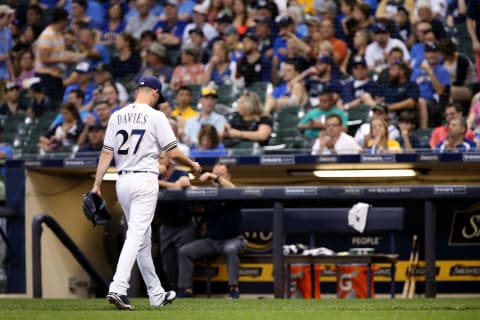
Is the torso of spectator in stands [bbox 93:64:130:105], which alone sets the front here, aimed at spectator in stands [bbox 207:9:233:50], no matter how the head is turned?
no

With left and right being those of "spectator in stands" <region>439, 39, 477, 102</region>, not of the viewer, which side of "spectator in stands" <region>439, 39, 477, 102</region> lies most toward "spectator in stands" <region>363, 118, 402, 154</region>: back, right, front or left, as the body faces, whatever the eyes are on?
front

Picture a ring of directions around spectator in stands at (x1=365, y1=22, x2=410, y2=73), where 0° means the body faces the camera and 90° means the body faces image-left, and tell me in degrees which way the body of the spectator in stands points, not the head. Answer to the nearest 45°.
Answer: approximately 0°

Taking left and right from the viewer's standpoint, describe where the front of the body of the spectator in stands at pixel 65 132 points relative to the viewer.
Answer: facing the viewer and to the left of the viewer

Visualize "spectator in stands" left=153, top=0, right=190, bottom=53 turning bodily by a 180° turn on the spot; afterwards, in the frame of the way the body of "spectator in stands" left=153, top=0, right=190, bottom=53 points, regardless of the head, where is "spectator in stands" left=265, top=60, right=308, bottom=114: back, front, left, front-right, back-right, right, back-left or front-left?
back-right

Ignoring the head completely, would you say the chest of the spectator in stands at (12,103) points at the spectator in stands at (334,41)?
no

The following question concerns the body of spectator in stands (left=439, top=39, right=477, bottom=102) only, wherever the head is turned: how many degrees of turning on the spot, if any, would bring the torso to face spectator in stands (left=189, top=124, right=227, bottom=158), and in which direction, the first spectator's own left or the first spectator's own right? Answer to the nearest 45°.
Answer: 0° — they already face them

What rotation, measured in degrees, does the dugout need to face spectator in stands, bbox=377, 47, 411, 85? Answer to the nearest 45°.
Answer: approximately 135° to its left

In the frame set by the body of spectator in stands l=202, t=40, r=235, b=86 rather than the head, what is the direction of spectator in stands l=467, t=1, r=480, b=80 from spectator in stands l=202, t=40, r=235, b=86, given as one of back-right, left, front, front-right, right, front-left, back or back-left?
left

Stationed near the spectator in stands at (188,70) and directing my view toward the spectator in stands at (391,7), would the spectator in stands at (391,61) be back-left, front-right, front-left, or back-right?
front-right

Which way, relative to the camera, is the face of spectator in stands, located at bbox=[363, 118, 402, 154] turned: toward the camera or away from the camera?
toward the camera

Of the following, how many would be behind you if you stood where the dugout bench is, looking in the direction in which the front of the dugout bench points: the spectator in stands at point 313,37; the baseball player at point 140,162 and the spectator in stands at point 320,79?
2

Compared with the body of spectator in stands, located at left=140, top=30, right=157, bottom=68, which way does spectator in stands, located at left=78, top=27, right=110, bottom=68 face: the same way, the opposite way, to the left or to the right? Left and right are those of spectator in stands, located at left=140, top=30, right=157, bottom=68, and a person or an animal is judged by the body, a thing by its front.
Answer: the same way

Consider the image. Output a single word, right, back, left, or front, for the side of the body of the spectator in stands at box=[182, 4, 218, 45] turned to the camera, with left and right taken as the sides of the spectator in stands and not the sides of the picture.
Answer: front

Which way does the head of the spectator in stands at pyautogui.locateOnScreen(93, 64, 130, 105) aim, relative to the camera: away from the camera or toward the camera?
toward the camera

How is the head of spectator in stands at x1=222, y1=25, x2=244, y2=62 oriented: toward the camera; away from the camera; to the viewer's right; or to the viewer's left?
toward the camera
